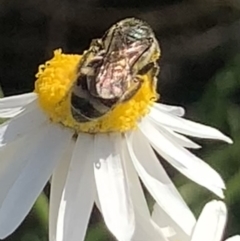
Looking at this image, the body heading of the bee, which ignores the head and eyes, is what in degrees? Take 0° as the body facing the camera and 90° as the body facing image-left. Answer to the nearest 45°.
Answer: approximately 225°
